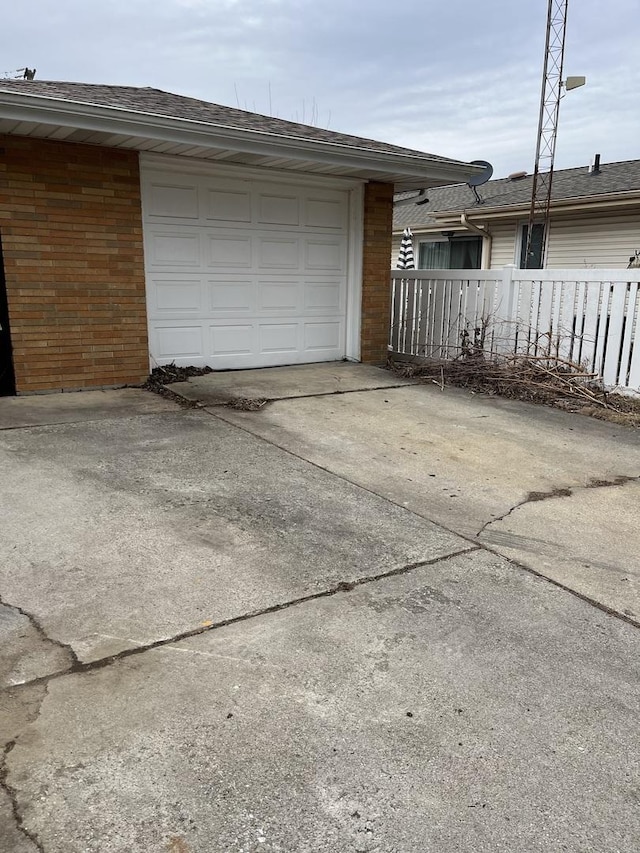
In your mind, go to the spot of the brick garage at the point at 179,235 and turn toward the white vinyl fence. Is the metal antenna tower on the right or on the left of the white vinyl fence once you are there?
left

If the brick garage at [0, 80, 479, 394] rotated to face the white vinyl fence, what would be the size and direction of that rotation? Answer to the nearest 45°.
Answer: approximately 45° to its left

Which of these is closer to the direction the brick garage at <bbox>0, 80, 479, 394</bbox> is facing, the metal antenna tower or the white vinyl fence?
the white vinyl fence

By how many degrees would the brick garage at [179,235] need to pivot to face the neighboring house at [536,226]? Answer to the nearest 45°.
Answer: approximately 90° to its left

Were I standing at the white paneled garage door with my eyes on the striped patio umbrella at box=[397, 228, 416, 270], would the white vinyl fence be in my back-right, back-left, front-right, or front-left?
front-right

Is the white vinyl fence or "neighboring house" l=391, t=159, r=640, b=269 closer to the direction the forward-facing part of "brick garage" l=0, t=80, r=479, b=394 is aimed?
the white vinyl fence

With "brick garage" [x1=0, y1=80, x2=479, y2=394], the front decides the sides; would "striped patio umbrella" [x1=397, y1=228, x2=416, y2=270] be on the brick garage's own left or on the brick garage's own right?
on the brick garage's own left

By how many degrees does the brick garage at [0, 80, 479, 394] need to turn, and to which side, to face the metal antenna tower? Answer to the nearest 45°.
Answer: approximately 90° to its left
